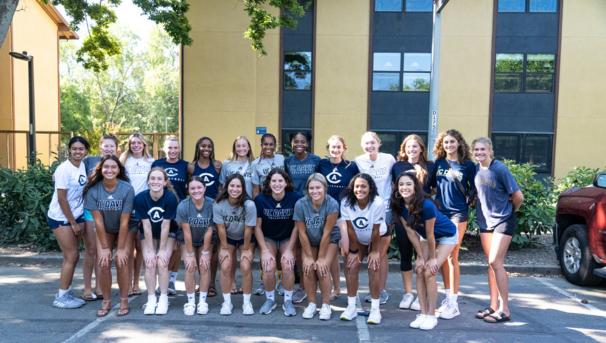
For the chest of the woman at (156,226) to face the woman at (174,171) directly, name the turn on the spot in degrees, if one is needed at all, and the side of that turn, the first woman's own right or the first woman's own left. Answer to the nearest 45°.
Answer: approximately 180°

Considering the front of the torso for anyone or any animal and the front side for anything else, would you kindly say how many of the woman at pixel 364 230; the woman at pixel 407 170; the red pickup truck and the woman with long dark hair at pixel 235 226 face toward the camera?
3

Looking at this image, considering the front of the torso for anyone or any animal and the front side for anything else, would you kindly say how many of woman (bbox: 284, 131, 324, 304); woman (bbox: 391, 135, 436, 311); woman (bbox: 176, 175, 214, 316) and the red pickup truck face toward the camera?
3

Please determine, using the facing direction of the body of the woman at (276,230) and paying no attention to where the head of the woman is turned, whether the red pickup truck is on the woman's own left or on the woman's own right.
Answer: on the woman's own left

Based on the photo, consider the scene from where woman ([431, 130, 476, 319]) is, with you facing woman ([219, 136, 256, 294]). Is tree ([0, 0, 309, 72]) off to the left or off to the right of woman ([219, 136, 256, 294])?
right

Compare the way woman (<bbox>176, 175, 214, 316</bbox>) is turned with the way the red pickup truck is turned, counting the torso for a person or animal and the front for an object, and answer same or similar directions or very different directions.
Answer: very different directions

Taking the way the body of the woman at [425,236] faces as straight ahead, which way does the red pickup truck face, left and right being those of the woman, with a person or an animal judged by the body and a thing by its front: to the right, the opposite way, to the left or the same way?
to the right

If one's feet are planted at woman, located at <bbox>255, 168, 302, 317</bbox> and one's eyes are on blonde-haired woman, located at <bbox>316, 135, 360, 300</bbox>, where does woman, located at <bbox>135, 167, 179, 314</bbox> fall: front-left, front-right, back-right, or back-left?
back-left
